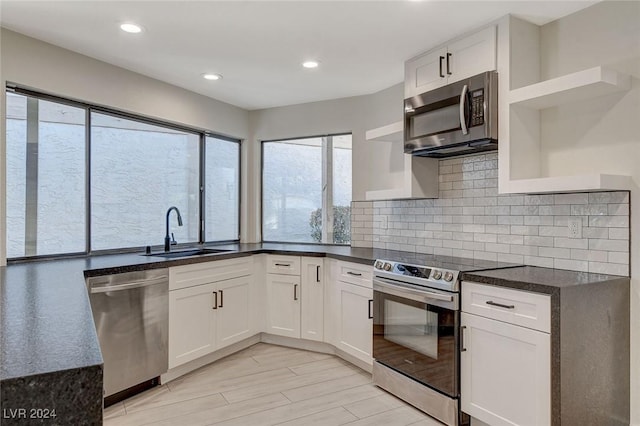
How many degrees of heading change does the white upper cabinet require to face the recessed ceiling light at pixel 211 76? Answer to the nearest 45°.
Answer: approximately 45° to its right

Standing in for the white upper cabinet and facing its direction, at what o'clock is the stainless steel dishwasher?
The stainless steel dishwasher is roughly at 1 o'clock from the white upper cabinet.

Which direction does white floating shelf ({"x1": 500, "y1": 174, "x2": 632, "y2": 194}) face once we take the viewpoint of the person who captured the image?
facing the viewer and to the left of the viewer

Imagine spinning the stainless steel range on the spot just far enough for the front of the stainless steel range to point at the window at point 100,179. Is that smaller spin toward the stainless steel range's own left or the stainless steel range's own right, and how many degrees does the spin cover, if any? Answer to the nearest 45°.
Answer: approximately 45° to the stainless steel range's own right

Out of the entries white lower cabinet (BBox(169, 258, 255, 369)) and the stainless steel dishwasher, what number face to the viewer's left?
0

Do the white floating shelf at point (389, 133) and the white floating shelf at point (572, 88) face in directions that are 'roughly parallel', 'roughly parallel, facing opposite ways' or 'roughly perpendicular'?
roughly parallel

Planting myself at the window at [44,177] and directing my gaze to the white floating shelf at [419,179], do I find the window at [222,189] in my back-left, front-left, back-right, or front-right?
front-left

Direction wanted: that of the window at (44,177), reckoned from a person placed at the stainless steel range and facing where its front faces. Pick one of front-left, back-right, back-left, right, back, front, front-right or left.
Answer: front-right

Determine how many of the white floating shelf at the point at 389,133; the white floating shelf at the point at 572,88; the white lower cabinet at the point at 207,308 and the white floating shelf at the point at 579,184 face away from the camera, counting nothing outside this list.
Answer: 0

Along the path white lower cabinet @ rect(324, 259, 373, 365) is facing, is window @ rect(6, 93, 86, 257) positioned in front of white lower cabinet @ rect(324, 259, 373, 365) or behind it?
in front

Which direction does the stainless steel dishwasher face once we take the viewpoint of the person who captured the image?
facing the viewer and to the right of the viewer

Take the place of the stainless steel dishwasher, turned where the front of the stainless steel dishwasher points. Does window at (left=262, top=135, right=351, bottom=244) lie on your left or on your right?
on your left

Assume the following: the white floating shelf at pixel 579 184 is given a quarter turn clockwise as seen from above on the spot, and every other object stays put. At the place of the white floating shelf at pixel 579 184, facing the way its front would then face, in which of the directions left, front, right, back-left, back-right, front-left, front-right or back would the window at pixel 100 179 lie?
front-left
